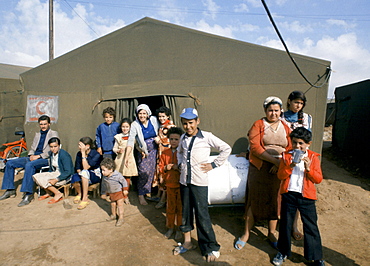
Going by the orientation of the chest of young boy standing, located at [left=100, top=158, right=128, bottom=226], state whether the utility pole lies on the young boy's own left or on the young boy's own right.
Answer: on the young boy's own right

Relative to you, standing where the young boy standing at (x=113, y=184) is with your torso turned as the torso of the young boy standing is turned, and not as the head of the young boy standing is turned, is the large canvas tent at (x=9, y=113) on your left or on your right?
on your right

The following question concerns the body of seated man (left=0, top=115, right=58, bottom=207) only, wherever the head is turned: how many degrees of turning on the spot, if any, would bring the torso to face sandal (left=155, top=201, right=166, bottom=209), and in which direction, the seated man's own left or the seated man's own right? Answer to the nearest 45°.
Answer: approximately 90° to the seated man's own left

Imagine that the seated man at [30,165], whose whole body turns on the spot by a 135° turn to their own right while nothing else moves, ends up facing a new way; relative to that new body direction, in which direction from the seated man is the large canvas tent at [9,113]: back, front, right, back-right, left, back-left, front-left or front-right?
front

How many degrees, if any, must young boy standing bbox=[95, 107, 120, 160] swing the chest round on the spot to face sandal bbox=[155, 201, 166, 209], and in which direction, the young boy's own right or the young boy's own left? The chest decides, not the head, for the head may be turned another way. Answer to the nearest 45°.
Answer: approximately 45° to the young boy's own left

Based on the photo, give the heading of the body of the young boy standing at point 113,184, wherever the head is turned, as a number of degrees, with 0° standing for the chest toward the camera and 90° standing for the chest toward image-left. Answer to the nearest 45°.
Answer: approximately 45°

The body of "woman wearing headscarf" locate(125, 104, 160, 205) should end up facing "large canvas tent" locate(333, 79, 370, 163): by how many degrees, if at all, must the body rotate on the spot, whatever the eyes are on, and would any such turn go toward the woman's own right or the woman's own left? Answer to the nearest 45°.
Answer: approximately 90° to the woman's own left

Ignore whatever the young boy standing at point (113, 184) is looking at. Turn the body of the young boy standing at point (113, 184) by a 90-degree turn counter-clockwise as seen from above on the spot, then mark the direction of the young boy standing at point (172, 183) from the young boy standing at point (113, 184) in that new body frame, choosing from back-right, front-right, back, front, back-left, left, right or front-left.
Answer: front

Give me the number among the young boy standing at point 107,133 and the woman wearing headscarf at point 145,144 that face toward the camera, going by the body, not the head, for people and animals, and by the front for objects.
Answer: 2

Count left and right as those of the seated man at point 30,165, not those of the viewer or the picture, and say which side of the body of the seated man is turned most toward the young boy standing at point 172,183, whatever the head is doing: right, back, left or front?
left

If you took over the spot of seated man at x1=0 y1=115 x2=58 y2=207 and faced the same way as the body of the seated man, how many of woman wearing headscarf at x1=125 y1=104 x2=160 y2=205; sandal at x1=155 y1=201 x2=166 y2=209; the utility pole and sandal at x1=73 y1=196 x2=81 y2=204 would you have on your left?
3

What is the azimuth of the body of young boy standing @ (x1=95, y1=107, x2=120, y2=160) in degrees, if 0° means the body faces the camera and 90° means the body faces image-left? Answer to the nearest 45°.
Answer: approximately 0°
